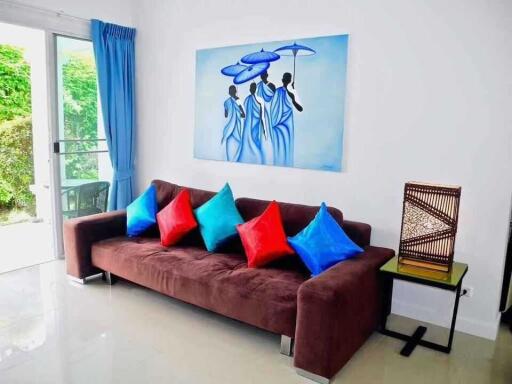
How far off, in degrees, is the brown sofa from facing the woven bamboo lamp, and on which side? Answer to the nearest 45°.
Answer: approximately 135° to its left

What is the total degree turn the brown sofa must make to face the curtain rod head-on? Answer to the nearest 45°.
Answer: approximately 90° to its right

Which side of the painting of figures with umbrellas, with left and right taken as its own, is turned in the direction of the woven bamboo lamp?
left

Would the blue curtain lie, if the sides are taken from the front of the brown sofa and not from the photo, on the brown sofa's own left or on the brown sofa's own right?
on the brown sofa's own right

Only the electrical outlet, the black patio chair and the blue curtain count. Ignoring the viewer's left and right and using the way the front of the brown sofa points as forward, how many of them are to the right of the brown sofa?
2

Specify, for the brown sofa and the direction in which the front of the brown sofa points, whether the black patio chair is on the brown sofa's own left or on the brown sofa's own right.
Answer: on the brown sofa's own right

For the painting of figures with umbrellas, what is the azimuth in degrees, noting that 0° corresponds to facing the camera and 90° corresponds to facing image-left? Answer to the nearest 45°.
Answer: approximately 45°

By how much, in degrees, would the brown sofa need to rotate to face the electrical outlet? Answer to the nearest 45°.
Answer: approximately 135° to its left

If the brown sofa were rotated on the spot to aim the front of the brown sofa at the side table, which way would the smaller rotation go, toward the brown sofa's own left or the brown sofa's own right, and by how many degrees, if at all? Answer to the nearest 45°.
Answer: approximately 135° to the brown sofa's own left

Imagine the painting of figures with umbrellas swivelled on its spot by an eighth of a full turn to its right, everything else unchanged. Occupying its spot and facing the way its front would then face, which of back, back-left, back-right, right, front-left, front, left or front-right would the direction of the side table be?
back-left
